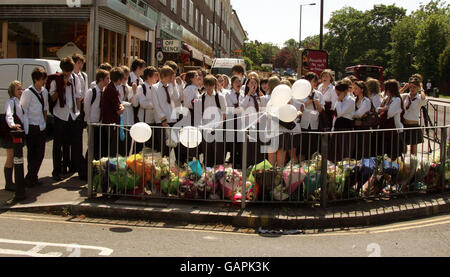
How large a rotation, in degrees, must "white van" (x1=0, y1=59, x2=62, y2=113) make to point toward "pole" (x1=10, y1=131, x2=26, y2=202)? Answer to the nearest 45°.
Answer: approximately 90° to its left

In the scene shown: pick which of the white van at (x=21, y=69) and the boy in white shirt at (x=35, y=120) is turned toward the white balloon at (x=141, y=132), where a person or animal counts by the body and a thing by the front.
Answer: the boy in white shirt

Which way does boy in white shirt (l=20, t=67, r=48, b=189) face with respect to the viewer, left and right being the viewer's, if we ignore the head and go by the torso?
facing the viewer and to the right of the viewer

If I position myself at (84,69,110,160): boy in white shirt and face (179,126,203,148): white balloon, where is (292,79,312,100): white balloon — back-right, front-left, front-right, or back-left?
front-left

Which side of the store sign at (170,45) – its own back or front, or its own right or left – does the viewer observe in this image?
front

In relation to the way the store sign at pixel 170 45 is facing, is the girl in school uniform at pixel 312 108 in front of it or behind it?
in front

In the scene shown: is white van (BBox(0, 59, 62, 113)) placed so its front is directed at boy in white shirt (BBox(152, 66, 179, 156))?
no

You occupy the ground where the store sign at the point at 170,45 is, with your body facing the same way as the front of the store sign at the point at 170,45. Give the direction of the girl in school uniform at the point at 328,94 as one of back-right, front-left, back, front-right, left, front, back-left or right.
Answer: front
